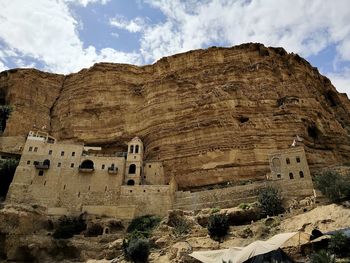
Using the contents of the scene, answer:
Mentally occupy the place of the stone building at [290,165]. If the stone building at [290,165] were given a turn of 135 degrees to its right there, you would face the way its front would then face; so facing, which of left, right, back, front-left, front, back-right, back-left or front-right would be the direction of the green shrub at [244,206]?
left

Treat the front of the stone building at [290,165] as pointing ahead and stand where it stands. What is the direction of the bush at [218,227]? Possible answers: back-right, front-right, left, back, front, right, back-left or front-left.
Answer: front-right

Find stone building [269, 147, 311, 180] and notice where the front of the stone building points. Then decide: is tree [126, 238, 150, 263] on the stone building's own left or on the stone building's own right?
on the stone building's own right

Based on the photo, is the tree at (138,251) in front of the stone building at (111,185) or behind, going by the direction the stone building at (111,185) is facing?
in front

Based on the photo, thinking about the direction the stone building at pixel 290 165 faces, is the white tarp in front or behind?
in front

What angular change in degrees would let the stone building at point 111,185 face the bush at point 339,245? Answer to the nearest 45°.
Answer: approximately 45° to its left

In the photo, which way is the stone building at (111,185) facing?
toward the camera

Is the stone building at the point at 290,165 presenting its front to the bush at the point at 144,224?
no

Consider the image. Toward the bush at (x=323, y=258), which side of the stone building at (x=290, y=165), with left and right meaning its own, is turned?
front

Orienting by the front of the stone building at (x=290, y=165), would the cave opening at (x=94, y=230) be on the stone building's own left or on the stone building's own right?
on the stone building's own right

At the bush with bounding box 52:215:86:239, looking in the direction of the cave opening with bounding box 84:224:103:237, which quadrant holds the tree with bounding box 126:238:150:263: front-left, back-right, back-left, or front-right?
front-right

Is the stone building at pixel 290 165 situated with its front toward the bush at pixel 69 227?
no

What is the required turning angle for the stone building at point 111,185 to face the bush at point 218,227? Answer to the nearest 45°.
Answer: approximately 45° to its left

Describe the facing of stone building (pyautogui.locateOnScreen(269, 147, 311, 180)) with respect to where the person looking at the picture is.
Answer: facing the viewer

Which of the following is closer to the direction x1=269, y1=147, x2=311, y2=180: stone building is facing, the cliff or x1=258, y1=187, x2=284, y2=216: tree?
the tree

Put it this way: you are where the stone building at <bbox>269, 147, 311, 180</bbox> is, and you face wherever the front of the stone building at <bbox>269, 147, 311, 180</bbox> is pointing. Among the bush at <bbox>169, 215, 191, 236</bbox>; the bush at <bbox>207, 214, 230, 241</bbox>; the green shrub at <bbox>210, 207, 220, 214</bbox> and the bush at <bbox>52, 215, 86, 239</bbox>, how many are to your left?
0
